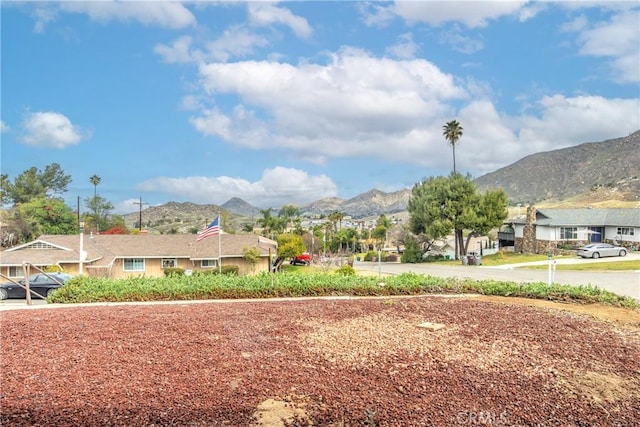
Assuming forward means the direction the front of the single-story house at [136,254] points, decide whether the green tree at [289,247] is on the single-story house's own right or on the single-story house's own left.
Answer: on the single-story house's own left

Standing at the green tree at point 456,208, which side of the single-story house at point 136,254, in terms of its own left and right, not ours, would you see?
left

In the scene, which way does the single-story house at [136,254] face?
toward the camera

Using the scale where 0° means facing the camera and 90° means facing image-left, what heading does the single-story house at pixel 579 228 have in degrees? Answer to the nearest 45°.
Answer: approximately 0°

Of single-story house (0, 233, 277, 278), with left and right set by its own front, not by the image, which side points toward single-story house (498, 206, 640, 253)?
left

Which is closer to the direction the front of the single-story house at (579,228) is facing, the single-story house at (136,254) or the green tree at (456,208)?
the single-story house

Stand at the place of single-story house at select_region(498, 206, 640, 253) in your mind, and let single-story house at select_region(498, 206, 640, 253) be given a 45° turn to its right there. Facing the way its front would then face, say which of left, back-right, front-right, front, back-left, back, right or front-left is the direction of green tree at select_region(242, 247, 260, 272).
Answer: front

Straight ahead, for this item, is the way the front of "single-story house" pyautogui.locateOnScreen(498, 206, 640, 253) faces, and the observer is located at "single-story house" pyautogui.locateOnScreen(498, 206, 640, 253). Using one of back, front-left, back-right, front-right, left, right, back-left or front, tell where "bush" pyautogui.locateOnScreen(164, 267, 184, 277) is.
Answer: front-right

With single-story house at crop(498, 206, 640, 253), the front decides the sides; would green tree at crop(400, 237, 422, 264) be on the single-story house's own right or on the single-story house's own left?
on the single-story house's own right

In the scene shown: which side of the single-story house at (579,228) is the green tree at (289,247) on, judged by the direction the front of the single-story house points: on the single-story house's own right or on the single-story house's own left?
on the single-story house's own right

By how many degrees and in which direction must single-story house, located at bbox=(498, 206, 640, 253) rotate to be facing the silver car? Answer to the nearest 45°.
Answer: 0° — it already faces it
